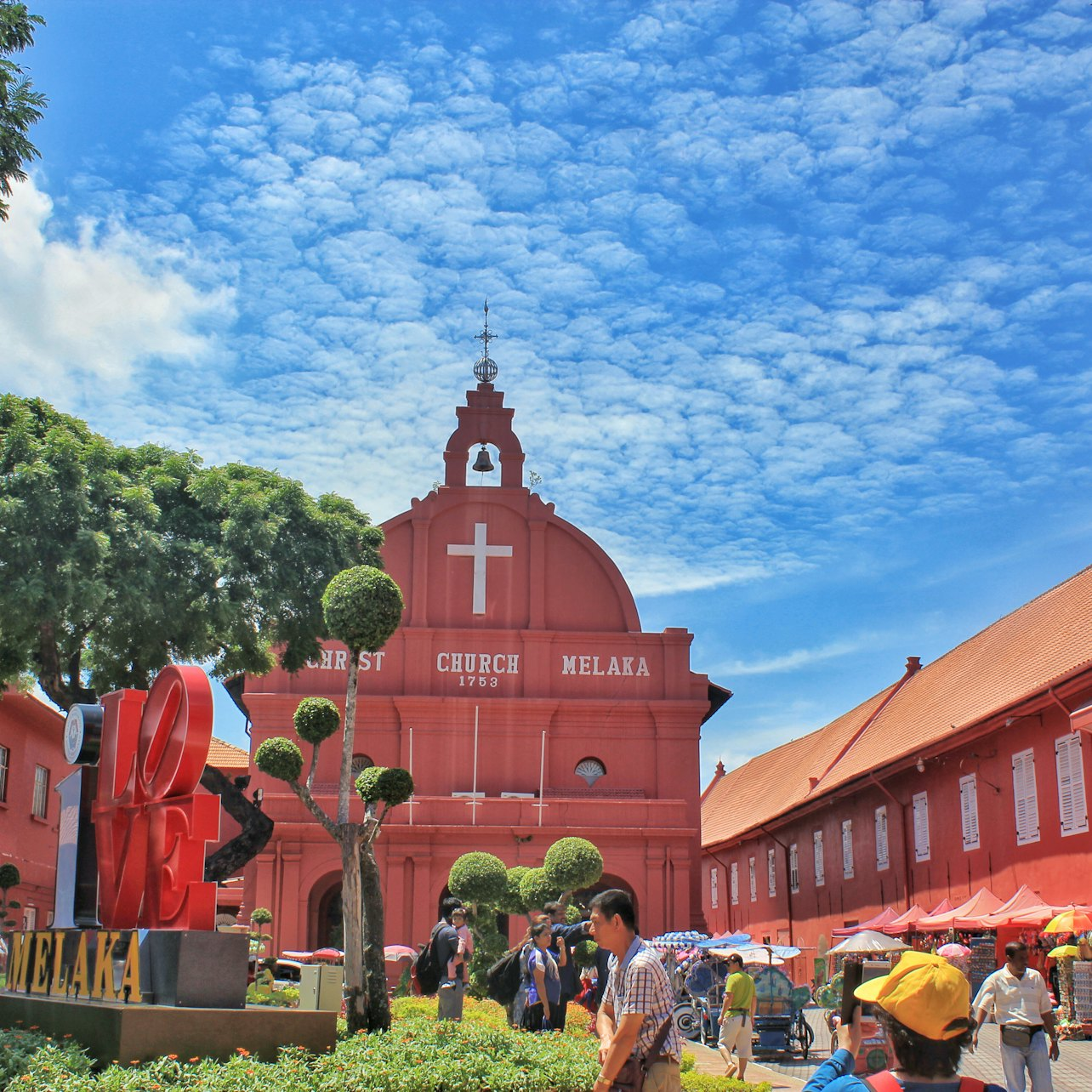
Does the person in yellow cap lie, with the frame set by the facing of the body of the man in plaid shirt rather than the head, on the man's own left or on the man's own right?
on the man's own left

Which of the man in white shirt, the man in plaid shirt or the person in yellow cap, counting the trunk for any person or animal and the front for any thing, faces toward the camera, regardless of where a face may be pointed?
the man in white shirt

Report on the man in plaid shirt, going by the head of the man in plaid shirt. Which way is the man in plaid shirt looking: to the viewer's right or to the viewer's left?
to the viewer's left

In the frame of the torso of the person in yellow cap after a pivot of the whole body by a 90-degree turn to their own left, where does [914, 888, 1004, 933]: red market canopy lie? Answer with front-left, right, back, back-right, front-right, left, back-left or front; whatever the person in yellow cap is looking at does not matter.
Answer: back-right

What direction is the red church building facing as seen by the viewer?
toward the camera

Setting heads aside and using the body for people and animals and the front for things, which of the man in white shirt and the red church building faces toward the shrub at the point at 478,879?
the red church building

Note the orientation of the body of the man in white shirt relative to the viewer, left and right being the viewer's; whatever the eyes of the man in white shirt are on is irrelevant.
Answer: facing the viewer

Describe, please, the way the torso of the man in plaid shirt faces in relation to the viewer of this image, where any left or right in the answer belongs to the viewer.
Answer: facing to the left of the viewer

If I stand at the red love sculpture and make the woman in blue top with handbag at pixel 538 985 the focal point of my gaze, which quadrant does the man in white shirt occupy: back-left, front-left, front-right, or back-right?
front-right

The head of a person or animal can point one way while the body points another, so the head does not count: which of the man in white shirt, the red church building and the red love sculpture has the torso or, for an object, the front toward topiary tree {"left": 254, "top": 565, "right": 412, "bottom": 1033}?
the red church building

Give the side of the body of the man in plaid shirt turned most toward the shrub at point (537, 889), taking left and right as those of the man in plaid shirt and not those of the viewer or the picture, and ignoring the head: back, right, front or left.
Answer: right

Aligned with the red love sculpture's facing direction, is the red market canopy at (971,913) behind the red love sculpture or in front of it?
behind

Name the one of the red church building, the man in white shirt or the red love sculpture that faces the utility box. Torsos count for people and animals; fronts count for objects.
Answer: the red church building
